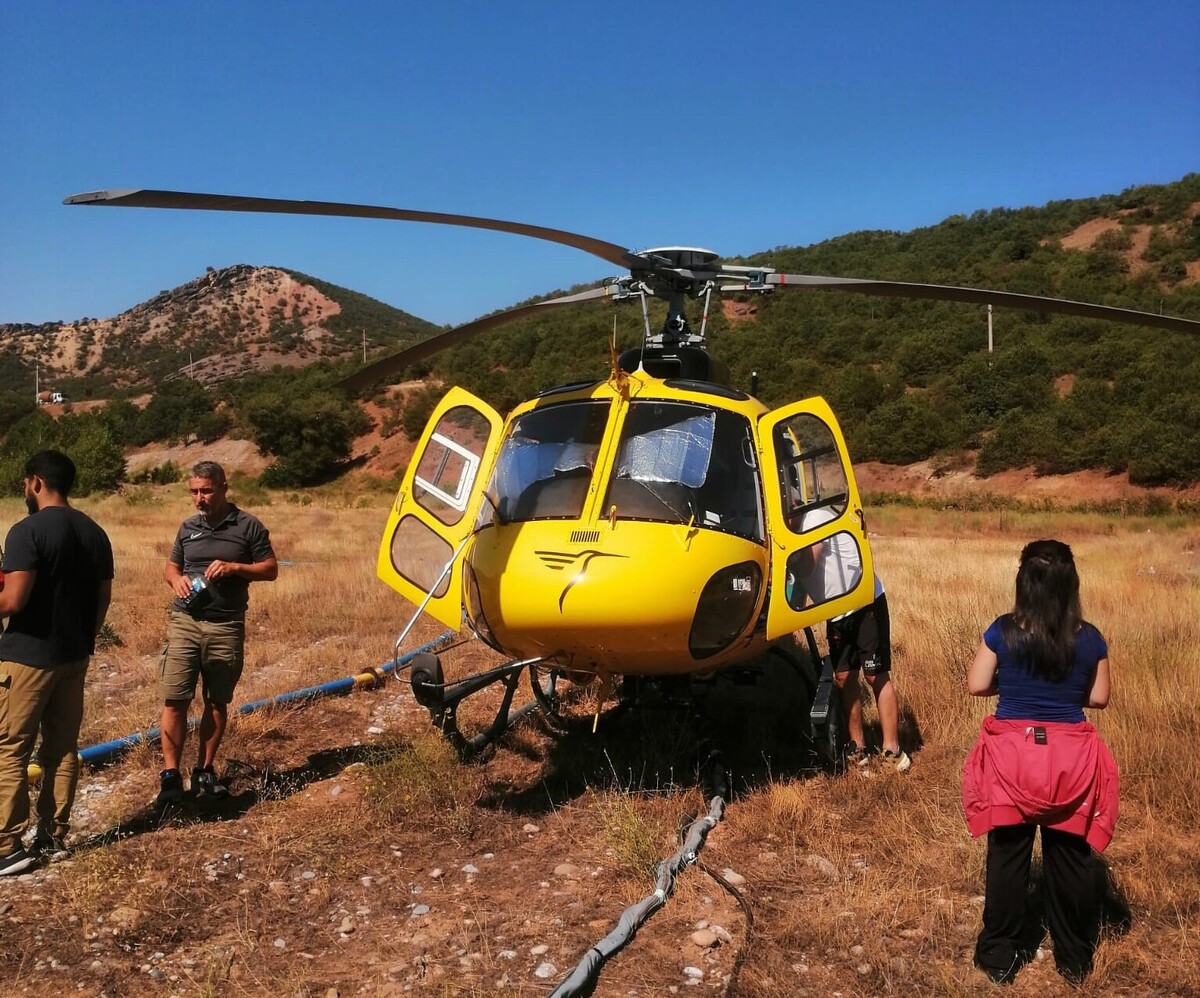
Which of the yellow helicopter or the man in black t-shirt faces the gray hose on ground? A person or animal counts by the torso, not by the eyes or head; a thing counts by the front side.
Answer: the yellow helicopter

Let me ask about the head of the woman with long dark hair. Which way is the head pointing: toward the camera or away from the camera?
away from the camera

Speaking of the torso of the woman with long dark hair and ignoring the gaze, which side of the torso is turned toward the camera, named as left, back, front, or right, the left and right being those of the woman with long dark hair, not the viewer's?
back

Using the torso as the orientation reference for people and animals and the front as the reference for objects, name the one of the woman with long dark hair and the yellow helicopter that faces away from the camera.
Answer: the woman with long dark hair

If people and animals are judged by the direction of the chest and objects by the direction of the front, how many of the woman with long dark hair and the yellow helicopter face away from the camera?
1

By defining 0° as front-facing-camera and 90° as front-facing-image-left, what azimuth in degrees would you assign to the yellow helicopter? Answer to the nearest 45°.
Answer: approximately 0°

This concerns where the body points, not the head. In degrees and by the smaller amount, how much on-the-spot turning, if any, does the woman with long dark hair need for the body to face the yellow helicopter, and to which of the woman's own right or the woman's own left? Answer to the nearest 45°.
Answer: approximately 45° to the woman's own left
